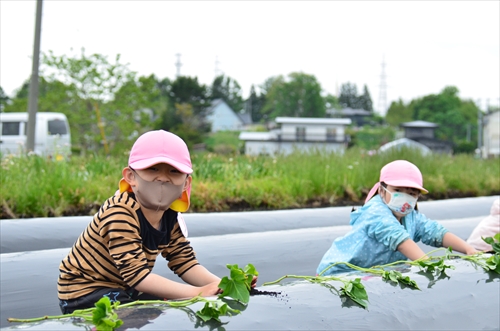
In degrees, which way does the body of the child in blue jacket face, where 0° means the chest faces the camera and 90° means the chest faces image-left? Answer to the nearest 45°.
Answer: approximately 315°

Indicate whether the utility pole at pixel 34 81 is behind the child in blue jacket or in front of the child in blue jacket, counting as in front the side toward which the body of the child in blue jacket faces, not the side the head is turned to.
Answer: behind

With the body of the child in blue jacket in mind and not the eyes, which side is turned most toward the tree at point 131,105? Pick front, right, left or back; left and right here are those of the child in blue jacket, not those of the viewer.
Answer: back

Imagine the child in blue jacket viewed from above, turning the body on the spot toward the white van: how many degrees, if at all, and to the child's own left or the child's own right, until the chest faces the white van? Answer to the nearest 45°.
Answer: approximately 180°

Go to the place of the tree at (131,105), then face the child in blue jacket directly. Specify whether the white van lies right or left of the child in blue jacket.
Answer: right
